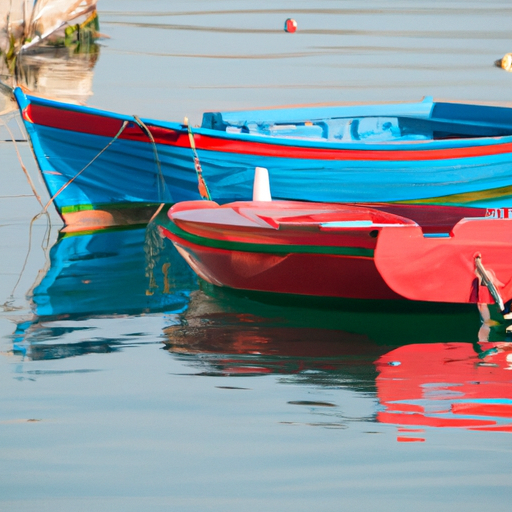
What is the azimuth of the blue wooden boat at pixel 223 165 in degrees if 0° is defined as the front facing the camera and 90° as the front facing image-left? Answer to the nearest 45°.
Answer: approximately 90°

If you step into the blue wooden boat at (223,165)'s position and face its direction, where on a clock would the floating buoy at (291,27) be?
The floating buoy is roughly at 3 o'clock from the blue wooden boat.

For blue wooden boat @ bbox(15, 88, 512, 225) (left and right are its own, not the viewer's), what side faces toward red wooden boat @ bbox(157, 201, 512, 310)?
left

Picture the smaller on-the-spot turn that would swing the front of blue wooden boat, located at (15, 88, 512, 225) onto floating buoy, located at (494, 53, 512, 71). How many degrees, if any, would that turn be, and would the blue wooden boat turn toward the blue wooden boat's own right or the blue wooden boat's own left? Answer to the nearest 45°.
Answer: approximately 135° to the blue wooden boat's own right
